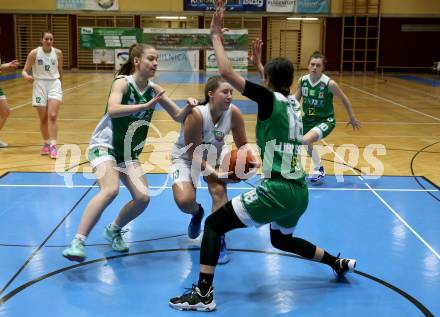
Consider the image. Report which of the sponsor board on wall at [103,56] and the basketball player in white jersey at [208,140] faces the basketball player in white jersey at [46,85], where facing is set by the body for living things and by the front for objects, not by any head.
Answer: the sponsor board on wall

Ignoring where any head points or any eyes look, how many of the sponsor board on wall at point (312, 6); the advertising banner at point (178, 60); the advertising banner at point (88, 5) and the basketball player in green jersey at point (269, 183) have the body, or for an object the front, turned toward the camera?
3

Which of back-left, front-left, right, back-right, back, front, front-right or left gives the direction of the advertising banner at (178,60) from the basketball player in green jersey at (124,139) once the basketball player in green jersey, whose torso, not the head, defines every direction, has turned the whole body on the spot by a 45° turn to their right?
back

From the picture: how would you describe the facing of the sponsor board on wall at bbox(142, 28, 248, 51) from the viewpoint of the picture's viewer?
facing the viewer

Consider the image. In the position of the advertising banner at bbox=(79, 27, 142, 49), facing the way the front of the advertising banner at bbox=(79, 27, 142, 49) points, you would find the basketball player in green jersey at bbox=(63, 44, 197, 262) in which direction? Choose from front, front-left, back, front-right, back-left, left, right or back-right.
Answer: front

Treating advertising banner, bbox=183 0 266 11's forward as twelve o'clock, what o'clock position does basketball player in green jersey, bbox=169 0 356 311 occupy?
The basketball player in green jersey is roughly at 12 o'clock from the advertising banner.

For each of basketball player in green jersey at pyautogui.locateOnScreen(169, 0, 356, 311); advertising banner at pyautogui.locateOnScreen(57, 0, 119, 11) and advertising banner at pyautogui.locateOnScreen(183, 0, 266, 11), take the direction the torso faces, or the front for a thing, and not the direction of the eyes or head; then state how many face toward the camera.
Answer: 2

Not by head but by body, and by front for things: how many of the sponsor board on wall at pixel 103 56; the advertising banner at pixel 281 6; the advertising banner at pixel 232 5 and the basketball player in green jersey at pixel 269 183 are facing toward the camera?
3

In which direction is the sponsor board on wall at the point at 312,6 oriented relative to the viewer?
toward the camera

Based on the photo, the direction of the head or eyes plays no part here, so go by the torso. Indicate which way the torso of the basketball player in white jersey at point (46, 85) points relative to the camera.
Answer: toward the camera

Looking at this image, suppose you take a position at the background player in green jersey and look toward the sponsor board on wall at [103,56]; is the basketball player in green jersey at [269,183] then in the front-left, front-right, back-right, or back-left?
back-left

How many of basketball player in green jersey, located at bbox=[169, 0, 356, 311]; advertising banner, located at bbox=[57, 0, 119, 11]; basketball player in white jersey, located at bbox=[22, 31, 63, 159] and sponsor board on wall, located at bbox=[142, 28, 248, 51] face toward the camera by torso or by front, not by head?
3

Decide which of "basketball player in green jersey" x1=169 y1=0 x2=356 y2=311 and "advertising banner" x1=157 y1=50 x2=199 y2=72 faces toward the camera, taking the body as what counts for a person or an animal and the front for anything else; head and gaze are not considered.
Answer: the advertising banner

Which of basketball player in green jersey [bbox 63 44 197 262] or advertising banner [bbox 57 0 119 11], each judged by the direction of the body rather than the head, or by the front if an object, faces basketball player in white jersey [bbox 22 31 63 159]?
the advertising banner

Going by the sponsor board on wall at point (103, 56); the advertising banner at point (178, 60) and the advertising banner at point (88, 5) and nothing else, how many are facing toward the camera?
3

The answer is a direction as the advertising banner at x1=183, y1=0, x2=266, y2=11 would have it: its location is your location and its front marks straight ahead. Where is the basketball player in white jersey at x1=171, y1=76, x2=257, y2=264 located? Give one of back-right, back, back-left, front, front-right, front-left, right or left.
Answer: front

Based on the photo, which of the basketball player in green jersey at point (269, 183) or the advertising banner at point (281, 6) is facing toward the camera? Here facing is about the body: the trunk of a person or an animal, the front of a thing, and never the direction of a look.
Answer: the advertising banner

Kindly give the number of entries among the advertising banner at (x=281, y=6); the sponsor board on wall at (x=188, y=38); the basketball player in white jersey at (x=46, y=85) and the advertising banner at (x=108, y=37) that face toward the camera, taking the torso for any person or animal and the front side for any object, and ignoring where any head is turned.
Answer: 4

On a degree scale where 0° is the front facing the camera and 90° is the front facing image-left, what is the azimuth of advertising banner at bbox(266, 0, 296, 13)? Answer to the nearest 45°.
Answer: approximately 0°

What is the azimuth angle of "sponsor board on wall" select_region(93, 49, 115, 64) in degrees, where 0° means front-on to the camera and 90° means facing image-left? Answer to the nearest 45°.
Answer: approximately 0°

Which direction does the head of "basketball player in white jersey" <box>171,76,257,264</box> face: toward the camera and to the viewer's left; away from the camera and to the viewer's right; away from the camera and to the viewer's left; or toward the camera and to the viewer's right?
toward the camera and to the viewer's right

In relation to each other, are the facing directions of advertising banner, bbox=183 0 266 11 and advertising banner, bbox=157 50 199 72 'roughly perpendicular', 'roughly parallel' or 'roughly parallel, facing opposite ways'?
roughly parallel
